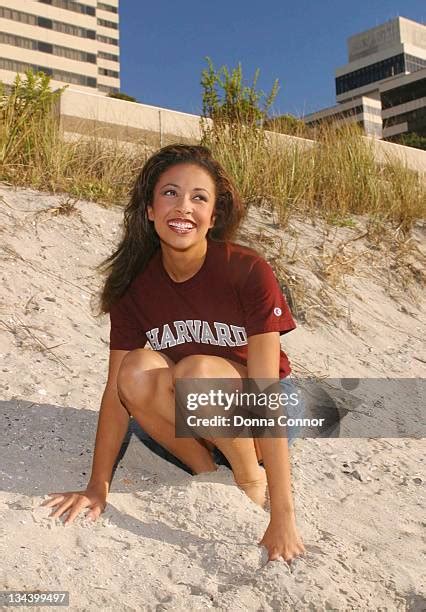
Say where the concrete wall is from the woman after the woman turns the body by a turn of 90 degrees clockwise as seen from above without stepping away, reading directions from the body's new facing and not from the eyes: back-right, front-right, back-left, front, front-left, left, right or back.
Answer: front-right

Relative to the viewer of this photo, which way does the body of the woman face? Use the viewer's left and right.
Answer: facing the viewer and to the left of the viewer
